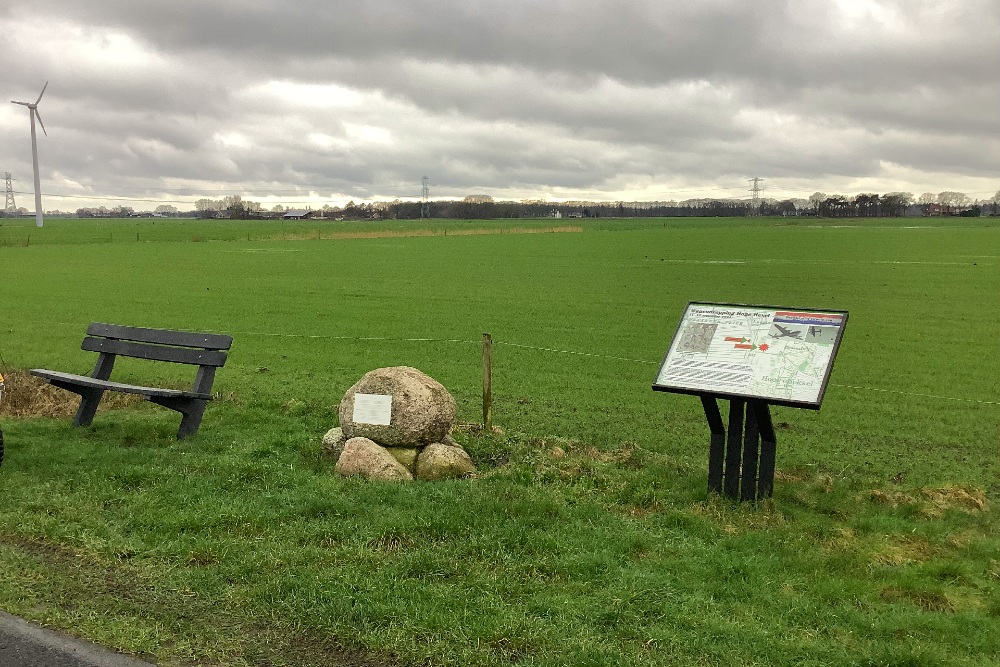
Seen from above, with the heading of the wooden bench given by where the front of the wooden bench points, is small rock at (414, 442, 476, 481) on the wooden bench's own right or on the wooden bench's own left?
on the wooden bench's own left

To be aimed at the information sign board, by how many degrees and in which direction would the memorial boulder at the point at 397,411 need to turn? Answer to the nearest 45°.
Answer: approximately 45° to its left

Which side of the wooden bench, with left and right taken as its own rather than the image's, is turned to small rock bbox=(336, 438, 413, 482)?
left

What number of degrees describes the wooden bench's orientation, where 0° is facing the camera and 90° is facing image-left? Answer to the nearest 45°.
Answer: approximately 45°

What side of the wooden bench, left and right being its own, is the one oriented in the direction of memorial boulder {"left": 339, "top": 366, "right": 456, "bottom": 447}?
left

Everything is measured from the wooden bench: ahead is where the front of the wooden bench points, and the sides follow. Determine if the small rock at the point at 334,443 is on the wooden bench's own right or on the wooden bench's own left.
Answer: on the wooden bench's own left

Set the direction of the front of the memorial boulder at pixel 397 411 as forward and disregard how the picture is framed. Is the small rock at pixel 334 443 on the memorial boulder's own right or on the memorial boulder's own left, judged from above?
on the memorial boulder's own right
